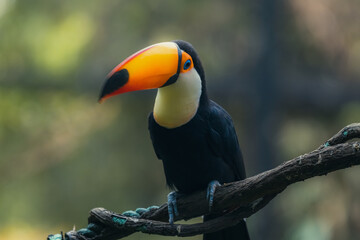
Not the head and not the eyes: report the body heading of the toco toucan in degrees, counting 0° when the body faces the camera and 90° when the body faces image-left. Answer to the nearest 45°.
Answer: approximately 45°
